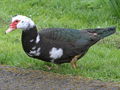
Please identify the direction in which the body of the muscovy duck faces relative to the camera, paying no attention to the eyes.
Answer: to the viewer's left
